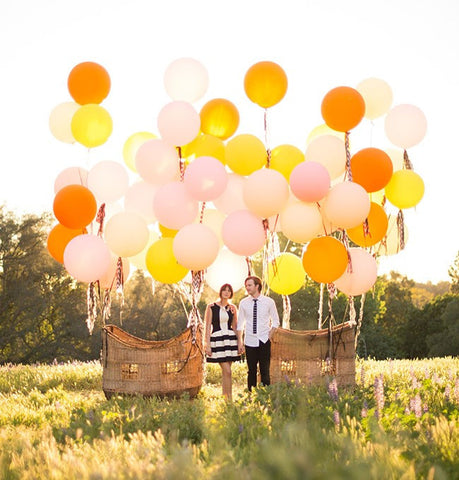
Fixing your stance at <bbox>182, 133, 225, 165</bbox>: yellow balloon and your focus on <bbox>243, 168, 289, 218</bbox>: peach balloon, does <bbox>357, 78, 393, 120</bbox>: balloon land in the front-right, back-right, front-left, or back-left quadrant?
front-left

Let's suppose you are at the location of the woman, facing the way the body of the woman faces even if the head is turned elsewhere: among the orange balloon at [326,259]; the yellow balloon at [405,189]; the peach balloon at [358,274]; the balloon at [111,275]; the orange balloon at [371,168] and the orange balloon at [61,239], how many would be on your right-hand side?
2

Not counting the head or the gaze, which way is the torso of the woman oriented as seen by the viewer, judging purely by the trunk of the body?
toward the camera

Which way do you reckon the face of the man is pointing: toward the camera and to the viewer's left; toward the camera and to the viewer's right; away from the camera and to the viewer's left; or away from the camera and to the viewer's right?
toward the camera and to the viewer's left
